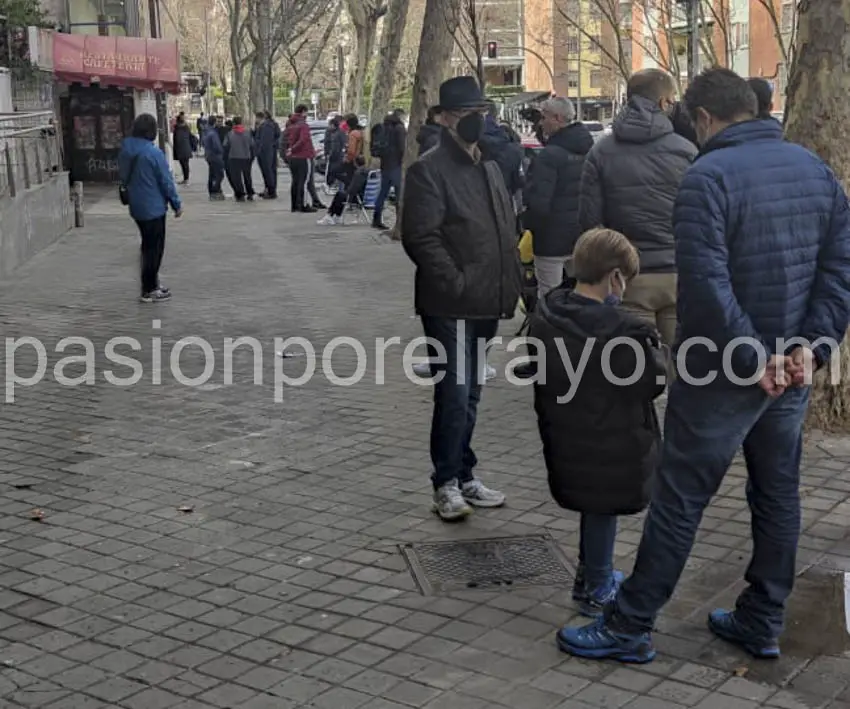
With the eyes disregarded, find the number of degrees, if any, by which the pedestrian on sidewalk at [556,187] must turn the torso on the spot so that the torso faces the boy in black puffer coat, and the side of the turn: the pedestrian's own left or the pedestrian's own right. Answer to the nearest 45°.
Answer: approximately 135° to the pedestrian's own left

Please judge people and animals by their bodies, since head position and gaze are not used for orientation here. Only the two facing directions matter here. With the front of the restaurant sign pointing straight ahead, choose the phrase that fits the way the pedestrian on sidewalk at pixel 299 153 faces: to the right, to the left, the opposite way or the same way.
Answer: to the left

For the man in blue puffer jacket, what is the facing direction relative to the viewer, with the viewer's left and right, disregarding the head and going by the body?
facing away from the viewer and to the left of the viewer

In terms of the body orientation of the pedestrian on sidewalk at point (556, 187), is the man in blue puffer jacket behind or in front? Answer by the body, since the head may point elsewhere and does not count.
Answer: behind

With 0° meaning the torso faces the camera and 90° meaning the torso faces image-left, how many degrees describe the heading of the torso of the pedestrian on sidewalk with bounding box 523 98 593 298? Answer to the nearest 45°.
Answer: approximately 135°

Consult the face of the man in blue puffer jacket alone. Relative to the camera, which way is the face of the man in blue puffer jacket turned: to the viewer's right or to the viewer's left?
to the viewer's left
